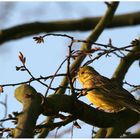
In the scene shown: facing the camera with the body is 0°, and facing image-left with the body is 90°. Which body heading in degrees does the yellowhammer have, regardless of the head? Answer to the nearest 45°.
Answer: approximately 90°
